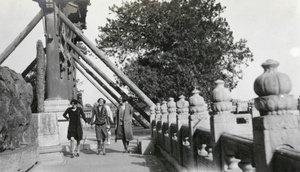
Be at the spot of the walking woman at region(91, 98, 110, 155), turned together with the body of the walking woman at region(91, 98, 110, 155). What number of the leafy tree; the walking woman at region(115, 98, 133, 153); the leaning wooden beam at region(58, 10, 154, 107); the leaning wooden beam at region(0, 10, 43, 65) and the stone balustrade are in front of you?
1

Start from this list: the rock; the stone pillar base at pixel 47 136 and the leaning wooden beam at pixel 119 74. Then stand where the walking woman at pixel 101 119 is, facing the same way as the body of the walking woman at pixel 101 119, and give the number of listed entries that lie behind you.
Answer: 1

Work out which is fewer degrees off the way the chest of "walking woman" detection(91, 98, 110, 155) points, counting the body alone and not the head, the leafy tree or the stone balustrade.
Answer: the stone balustrade

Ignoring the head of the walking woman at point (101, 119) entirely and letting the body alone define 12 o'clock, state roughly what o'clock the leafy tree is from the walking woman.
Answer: The leafy tree is roughly at 7 o'clock from the walking woman.

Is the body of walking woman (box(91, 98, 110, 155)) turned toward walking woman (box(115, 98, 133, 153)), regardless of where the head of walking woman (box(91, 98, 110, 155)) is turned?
no

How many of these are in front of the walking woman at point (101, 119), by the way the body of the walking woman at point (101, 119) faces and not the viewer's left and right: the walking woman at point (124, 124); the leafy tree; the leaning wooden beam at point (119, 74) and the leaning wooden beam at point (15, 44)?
0

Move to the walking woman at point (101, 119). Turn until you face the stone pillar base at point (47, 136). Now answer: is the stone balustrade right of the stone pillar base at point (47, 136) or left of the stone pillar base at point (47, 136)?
left

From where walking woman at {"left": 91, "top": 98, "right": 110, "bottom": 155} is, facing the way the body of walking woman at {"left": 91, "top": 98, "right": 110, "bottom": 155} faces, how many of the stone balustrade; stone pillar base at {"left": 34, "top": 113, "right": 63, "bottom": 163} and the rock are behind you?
0

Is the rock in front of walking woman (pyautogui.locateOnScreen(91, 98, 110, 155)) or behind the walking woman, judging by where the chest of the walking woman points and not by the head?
in front

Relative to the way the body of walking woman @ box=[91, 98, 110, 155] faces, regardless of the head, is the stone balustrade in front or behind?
in front

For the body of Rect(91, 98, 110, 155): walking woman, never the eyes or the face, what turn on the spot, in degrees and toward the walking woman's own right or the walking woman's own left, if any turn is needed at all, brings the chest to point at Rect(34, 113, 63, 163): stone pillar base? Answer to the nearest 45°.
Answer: approximately 45° to the walking woman's own right

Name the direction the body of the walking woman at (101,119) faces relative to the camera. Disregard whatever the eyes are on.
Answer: toward the camera

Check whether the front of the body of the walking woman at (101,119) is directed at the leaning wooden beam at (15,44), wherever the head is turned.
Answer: no
